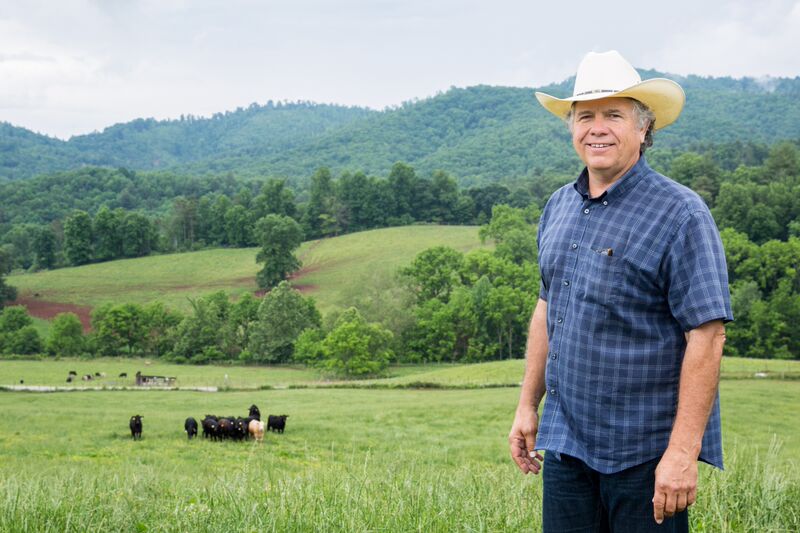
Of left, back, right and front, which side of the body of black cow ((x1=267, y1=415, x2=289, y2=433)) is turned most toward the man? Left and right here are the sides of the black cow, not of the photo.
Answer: right

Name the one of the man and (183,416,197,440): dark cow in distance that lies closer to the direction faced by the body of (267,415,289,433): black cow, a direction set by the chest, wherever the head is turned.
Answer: the man

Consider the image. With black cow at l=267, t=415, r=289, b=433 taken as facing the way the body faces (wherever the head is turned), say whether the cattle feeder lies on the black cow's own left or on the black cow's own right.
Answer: on the black cow's own left

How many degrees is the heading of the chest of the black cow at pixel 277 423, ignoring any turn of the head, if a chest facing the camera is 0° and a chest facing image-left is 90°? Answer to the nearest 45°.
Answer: approximately 270°

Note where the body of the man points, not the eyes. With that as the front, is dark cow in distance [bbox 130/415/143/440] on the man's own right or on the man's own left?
on the man's own right

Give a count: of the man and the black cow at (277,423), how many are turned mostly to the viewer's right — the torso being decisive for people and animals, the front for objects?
1

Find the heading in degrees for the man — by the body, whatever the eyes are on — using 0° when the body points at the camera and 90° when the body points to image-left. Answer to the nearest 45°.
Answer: approximately 45°

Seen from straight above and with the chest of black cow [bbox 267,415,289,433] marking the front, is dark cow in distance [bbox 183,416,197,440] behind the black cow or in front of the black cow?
behind

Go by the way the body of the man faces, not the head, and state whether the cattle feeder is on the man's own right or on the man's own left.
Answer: on the man's own right

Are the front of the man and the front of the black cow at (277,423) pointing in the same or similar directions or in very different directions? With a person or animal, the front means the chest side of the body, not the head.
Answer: very different directions
